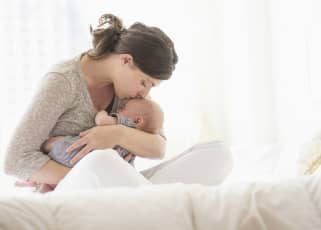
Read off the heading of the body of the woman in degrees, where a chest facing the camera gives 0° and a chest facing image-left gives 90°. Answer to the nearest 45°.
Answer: approximately 315°
